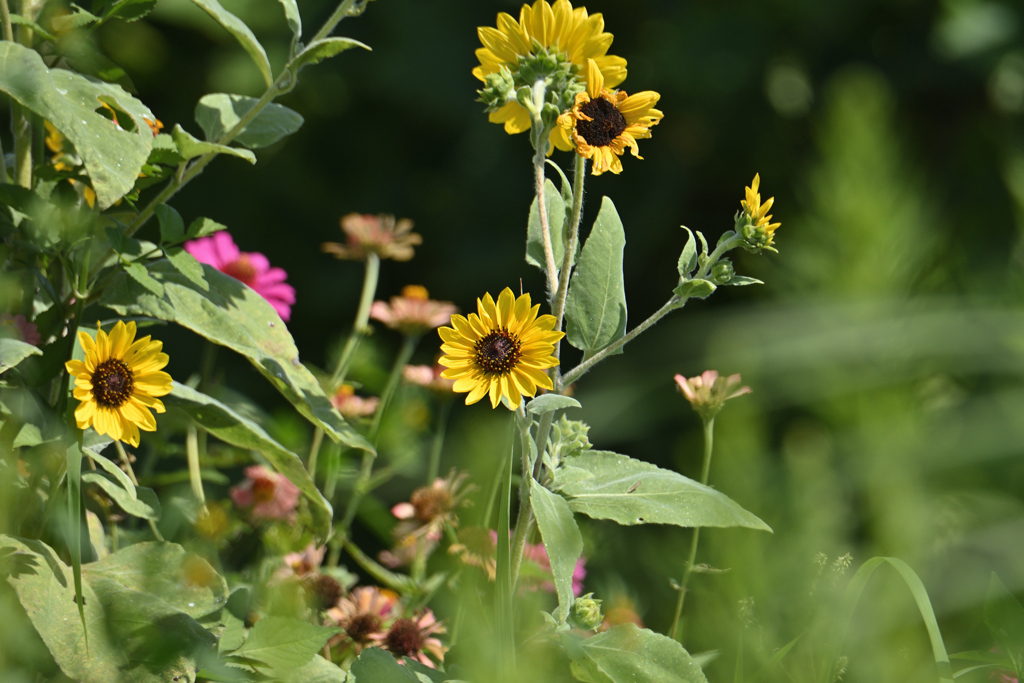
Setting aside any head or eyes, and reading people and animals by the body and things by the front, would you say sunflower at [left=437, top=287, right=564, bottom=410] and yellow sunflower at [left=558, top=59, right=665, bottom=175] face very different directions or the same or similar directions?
same or similar directions

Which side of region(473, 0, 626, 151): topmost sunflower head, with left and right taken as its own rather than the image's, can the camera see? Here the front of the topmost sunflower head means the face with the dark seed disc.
back

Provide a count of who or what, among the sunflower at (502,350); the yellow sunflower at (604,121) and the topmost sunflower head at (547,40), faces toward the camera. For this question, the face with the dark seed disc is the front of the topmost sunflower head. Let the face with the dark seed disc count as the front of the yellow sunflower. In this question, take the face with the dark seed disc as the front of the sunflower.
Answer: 2

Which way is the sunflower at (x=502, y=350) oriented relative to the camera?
toward the camera

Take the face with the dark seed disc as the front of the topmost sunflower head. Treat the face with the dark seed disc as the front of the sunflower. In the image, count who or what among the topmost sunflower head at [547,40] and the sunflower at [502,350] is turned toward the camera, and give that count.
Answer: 1

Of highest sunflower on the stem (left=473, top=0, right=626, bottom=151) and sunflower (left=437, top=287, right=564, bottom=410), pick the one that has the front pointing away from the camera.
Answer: the highest sunflower on the stem

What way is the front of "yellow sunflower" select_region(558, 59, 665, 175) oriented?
toward the camera

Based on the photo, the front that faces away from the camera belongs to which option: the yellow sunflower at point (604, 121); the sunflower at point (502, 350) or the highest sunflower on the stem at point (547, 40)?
the highest sunflower on the stem
